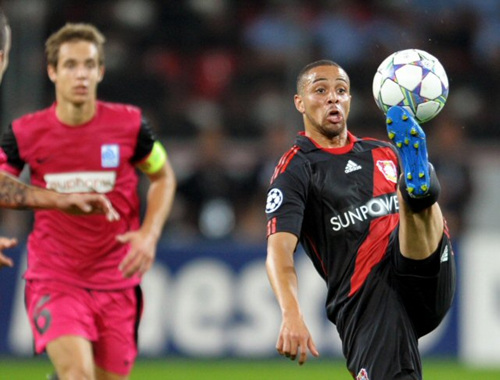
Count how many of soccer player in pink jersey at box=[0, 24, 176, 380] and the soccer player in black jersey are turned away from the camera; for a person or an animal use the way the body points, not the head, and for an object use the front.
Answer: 0

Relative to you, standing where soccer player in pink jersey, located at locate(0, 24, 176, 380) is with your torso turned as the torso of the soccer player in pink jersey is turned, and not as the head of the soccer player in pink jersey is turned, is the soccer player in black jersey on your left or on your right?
on your left

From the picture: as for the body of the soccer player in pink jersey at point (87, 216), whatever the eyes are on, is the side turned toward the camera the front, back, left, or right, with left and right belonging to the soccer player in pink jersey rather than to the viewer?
front

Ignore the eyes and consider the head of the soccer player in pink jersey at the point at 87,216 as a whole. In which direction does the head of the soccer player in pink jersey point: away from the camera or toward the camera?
toward the camera

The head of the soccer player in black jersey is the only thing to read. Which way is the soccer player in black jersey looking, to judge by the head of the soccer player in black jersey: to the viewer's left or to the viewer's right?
to the viewer's right
